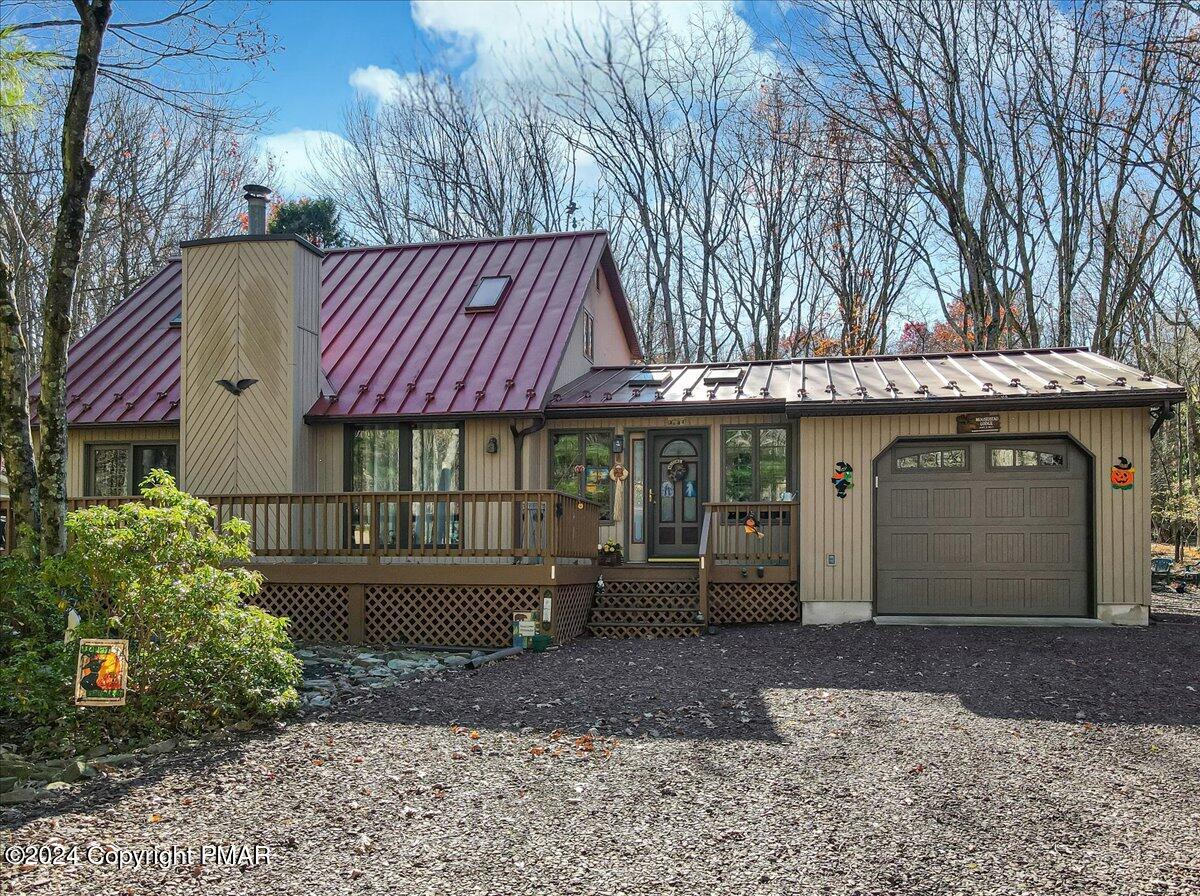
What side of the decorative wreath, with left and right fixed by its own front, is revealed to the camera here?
front

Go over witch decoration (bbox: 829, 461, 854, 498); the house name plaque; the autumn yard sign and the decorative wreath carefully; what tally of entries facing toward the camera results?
4

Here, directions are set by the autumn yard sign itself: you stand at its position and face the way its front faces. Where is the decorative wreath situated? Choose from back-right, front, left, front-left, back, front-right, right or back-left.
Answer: back-left

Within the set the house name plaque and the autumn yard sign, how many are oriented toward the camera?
2

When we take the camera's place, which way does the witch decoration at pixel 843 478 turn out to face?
facing the viewer

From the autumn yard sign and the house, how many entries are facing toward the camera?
2

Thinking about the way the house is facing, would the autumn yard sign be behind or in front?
in front

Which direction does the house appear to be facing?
toward the camera

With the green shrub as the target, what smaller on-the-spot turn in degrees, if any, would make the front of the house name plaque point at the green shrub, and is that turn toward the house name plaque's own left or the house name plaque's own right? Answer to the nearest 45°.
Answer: approximately 45° to the house name plaque's own right
